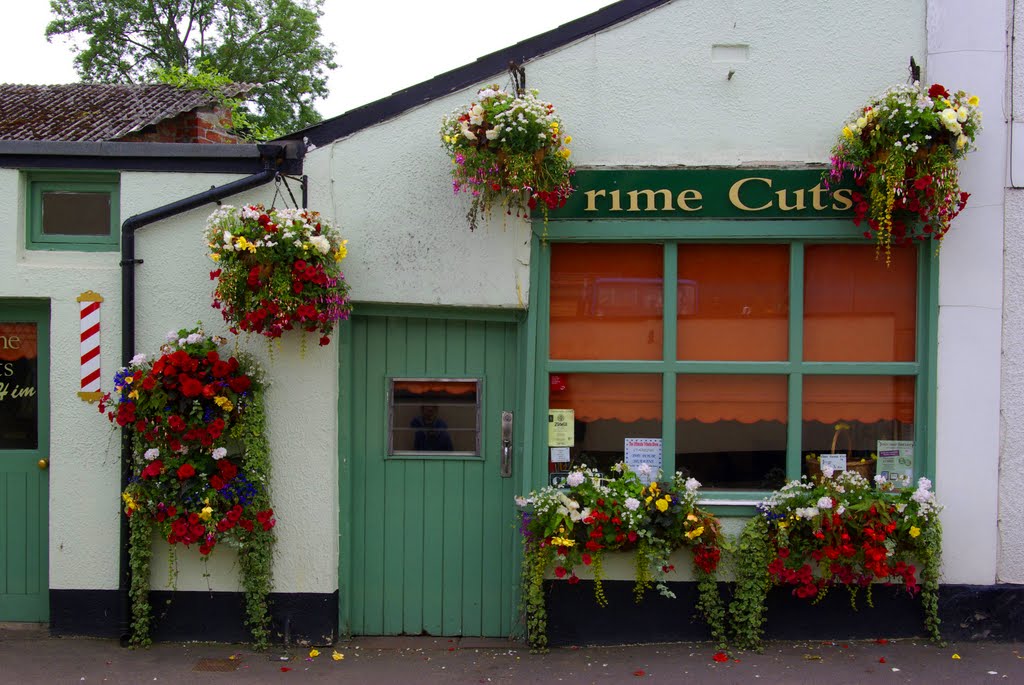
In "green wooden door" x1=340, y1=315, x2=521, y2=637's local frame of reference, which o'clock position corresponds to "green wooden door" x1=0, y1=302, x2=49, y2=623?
"green wooden door" x1=0, y1=302, x2=49, y2=623 is roughly at 3 o'clock from "green wooden door" x1=340, y1=315, x2=521, y2=637.

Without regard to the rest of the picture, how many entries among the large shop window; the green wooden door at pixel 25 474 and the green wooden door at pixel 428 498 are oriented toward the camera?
3

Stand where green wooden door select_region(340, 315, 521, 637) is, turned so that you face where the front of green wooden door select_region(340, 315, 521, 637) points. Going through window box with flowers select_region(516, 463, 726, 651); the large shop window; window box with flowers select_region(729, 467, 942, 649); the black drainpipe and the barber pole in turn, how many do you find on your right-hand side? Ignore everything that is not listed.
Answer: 2

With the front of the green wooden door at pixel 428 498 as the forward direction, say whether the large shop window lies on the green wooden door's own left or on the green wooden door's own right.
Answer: on the green wooden door's own left

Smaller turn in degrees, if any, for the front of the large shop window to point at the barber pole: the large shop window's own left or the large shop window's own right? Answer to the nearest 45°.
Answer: approximately 90° to the large shop window's own right

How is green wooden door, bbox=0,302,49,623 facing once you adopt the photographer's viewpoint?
facing the viewer

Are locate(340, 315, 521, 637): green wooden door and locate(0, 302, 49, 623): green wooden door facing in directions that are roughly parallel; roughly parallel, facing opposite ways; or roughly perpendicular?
roughly parallel

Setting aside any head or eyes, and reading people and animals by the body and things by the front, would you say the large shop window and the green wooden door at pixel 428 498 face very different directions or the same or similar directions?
same or similar directions

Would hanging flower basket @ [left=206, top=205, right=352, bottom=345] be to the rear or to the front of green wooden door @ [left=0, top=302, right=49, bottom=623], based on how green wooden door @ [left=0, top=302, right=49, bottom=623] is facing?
to the front

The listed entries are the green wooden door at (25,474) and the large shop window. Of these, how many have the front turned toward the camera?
2

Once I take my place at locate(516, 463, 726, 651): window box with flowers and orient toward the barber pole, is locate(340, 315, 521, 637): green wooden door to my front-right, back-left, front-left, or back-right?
front-right

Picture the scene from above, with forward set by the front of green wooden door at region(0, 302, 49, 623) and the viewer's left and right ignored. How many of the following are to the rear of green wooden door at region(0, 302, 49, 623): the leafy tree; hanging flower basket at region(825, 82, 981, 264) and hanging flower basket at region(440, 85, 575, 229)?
1

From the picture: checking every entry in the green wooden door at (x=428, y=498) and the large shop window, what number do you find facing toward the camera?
2

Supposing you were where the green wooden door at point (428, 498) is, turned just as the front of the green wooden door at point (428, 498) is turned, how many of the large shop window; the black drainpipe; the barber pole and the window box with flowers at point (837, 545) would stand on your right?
2

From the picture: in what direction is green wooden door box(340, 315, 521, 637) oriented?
toward the camera
